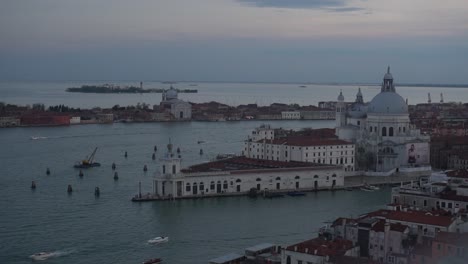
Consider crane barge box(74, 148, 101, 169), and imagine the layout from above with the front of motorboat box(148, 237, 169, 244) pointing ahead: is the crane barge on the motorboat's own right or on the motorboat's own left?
on the motorboat's own left

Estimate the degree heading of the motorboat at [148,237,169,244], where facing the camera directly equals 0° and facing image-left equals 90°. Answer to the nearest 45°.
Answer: approximately 270°

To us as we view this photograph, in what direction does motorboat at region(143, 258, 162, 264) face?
facing to the right of the viewer
